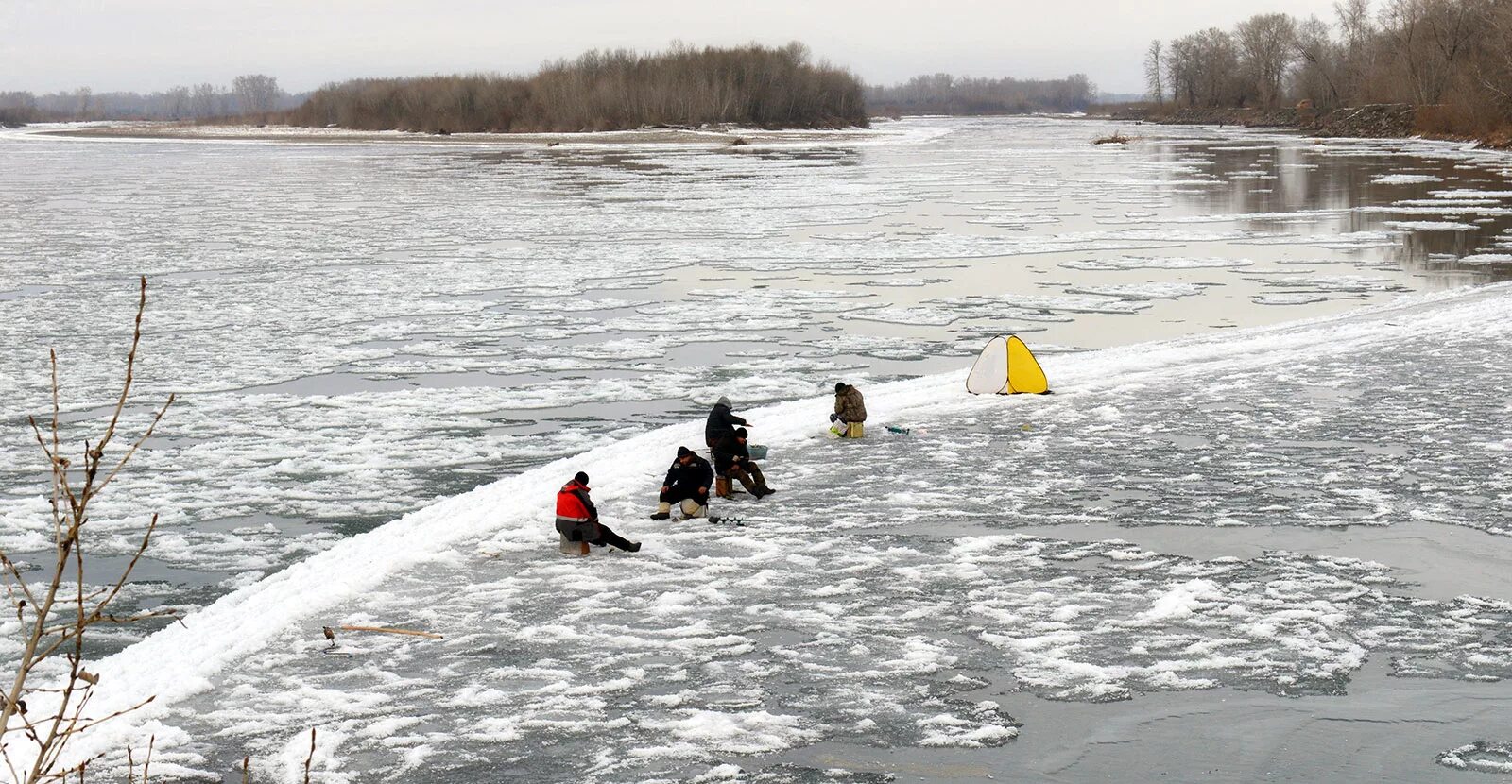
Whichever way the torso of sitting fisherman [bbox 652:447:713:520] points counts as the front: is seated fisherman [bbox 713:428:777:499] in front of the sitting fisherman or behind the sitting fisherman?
behind

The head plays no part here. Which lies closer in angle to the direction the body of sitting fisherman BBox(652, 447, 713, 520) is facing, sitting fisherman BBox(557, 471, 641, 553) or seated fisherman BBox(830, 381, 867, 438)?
the sitting fisherman BBox(557, 471, 641, 553)

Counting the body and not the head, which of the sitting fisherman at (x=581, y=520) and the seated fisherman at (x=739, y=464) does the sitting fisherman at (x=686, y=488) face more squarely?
the sitting fisherman at (x=581, y=520)

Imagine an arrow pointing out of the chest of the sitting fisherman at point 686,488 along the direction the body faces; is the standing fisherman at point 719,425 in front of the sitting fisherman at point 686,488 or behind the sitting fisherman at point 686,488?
behind

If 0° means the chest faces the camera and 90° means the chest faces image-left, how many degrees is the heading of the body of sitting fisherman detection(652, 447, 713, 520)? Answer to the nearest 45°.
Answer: approximately 45°

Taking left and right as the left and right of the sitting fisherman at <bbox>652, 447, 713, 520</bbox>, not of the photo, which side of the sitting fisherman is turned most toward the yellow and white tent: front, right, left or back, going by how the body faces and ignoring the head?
back

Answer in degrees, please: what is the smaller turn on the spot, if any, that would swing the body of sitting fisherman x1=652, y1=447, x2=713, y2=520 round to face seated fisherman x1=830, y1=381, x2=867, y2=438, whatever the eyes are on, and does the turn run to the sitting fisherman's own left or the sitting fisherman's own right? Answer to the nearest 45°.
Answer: approximately 180°
